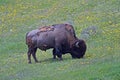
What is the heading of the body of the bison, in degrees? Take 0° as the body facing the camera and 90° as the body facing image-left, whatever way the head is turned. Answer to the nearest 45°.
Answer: approximately 270°
